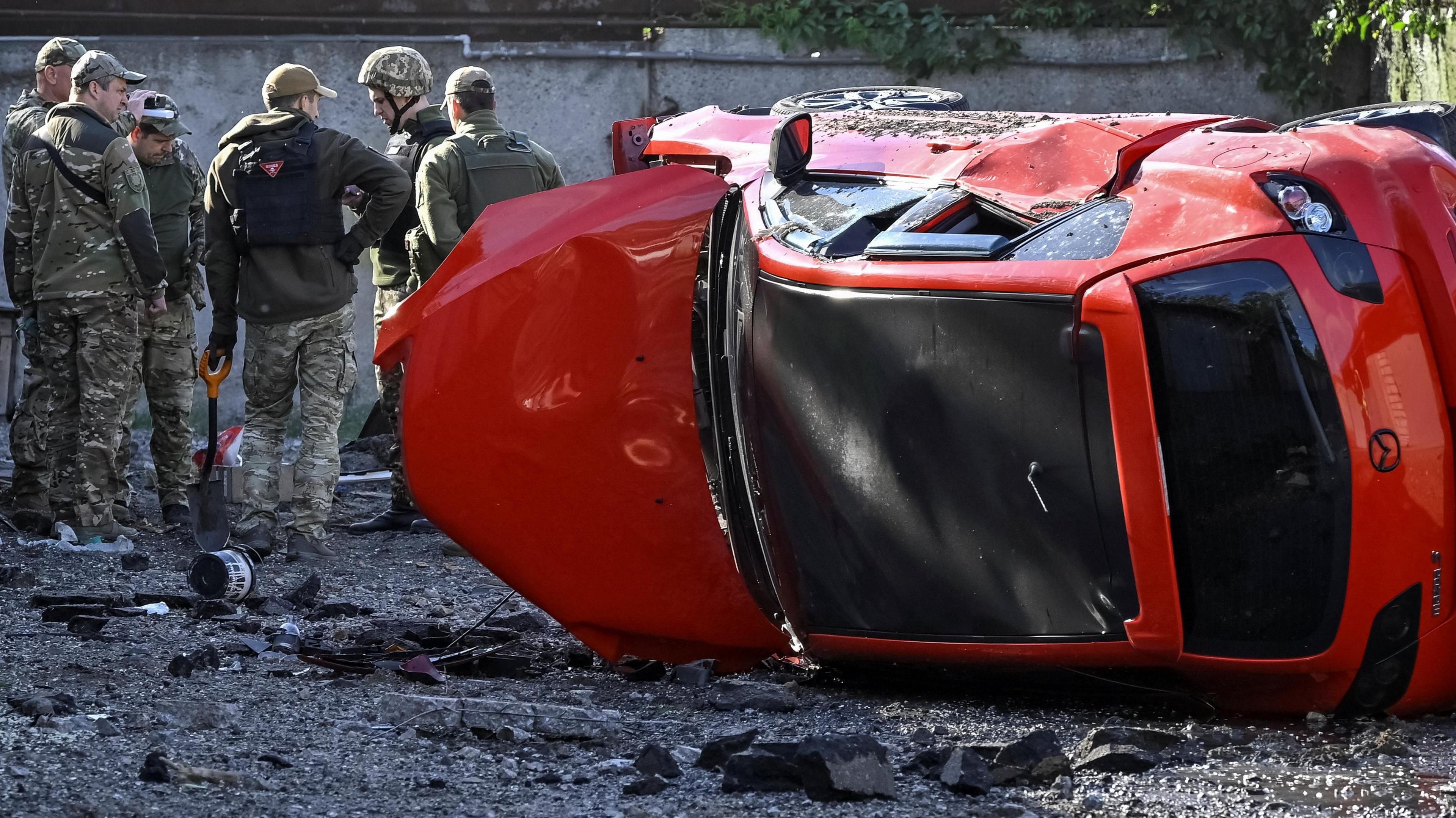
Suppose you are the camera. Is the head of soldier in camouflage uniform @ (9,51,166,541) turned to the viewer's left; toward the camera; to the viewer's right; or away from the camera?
to the viewer's right

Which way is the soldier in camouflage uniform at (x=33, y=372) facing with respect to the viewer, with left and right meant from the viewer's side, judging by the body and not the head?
facing to the right of the viewer

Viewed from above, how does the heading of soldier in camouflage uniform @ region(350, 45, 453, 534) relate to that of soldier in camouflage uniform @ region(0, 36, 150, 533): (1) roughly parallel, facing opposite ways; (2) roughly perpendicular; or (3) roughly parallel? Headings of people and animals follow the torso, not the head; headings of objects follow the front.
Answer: roughly parallel, facing opposite ways

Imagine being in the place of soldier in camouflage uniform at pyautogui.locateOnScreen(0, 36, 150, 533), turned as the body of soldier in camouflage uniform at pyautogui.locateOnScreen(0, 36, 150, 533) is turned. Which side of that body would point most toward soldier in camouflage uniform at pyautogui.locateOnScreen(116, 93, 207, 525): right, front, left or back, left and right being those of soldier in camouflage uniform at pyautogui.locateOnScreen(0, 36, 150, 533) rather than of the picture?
front

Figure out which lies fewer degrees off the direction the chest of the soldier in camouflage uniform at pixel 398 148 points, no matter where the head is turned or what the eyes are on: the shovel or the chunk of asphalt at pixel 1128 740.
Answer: the shovel

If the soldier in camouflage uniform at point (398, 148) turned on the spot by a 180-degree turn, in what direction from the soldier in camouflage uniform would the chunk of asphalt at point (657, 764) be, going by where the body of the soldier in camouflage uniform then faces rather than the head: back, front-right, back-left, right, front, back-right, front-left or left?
right

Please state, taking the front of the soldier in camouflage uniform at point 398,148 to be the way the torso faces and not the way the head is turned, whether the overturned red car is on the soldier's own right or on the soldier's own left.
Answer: on the soldier's own left

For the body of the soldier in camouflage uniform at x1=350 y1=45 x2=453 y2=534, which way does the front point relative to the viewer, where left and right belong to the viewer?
facing to the left of the viewer

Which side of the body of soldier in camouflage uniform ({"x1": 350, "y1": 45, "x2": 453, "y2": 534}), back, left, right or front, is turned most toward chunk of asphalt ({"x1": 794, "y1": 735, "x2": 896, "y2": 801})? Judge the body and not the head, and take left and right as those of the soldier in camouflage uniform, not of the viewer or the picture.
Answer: left

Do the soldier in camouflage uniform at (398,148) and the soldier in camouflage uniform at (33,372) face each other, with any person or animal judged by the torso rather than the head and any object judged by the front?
yes

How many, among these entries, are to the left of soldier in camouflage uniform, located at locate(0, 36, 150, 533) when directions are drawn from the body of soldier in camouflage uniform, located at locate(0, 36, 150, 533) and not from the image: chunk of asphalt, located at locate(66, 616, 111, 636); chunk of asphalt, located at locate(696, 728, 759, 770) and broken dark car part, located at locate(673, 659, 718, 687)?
0

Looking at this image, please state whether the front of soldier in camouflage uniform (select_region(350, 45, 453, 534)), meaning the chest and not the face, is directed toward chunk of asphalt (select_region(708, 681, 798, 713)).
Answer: no

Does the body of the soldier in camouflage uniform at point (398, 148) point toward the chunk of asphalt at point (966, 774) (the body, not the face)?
no

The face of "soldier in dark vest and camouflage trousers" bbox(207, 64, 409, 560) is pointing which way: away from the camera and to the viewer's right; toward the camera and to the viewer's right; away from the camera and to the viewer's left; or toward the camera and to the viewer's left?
away from the camera and to the viewer's right
